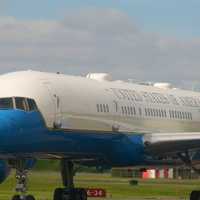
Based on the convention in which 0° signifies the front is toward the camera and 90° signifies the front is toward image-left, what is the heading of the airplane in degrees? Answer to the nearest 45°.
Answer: approximately 45°
